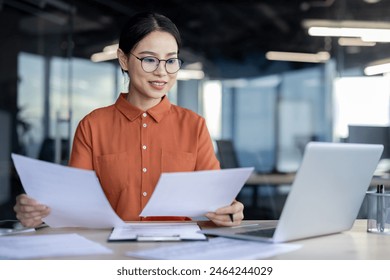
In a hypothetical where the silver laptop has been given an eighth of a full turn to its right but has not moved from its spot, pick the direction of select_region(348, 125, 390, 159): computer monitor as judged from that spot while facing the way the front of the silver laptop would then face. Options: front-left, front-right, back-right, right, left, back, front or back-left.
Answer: front

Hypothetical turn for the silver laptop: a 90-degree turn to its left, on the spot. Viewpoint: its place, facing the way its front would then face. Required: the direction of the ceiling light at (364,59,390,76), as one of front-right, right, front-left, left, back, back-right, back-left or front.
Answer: back-right

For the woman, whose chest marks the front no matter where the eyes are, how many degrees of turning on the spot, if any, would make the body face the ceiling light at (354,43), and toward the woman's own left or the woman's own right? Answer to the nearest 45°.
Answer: approximately 135° to the woman's own left

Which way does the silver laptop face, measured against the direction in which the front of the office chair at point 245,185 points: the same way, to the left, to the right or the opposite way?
the opposite way

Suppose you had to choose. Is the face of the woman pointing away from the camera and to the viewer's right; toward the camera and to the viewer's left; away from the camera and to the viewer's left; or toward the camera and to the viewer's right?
toward the camera and to the viewer's right

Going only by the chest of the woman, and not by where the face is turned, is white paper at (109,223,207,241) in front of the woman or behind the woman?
in front

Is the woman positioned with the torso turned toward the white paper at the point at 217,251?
yes

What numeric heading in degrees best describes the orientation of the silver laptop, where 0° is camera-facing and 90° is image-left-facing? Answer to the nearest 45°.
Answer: approximately 135°

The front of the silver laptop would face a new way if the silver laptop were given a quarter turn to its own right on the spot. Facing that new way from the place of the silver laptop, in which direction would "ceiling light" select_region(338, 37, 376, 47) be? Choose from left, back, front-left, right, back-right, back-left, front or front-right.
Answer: front-left

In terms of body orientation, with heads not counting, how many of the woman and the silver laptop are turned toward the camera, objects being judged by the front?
1

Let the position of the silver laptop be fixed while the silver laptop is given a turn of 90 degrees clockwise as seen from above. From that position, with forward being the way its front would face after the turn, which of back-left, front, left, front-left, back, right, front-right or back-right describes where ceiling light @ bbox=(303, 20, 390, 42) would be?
front-left

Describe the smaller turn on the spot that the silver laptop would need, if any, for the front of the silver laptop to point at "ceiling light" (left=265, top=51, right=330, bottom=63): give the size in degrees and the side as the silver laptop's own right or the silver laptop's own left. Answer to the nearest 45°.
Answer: approximately 45° to the silver laptop's own right

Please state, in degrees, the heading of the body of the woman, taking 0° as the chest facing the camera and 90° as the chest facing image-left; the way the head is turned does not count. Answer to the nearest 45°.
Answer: approximately 0°
